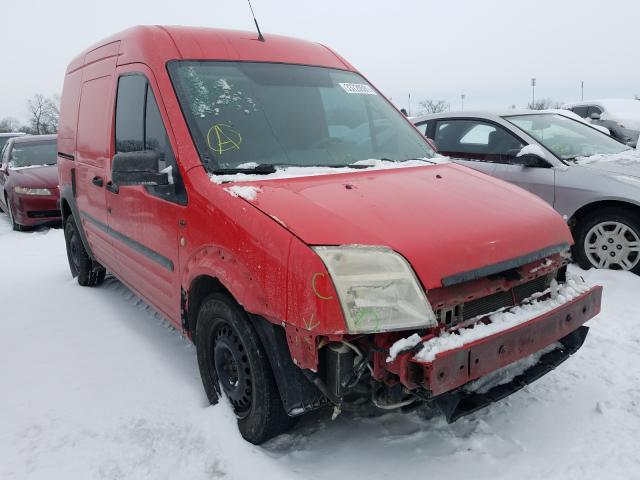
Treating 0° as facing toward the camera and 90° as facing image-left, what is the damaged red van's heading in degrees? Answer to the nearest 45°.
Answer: approximately 315°

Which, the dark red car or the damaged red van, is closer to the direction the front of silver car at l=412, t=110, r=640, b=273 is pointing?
the damaged red van

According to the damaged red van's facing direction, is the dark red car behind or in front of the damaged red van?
behind

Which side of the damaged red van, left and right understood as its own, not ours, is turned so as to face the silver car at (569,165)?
left

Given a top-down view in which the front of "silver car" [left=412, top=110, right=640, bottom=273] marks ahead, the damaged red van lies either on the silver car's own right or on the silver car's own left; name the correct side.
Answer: on the silver car's own right

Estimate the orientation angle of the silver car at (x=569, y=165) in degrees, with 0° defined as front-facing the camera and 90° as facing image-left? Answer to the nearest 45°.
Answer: approximately 315°
